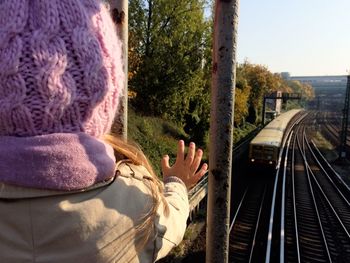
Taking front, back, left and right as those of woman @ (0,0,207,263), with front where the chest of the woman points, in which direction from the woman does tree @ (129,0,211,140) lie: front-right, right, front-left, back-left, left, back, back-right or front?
front

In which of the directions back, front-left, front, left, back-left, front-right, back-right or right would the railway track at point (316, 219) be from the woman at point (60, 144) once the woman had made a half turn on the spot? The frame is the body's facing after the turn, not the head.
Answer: back-left

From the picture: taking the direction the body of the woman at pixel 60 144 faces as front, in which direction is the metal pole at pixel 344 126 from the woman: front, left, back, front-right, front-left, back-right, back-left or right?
front-right

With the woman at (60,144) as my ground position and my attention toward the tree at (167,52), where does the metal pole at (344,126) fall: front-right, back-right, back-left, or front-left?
front-right

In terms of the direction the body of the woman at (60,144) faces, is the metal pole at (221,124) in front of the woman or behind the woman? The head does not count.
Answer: in front

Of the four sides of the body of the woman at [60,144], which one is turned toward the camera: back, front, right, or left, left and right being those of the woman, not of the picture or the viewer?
back

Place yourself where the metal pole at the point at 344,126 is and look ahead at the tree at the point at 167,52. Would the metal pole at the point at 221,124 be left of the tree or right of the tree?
left

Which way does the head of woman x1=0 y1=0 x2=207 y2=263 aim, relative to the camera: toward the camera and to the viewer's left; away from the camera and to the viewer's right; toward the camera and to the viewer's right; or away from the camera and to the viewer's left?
away from the camera and to the viewer's right
